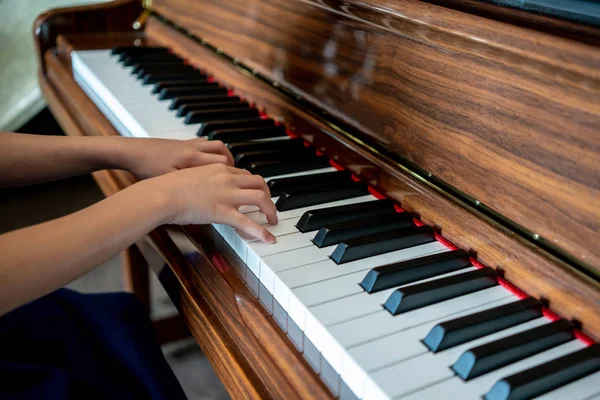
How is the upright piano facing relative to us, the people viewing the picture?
facing the viewer and to the left of the viewer
